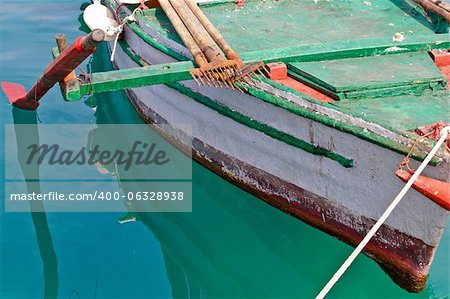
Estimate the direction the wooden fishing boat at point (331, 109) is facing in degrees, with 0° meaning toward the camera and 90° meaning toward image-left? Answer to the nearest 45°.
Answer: approximately 315°
